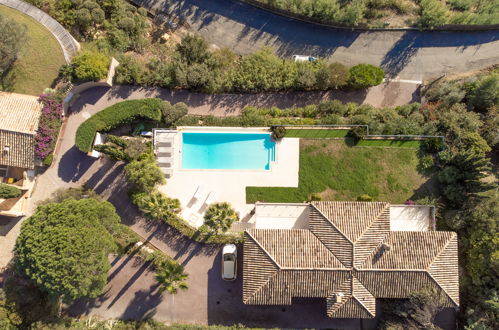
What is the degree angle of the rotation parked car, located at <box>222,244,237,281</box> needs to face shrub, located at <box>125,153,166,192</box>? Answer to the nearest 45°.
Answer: approximately 90° to its left

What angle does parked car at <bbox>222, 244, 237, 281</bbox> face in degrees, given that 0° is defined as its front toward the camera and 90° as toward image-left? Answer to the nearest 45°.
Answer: approximately 180°

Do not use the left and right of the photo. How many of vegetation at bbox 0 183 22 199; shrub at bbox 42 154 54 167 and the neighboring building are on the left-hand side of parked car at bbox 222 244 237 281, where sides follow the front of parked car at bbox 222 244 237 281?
3

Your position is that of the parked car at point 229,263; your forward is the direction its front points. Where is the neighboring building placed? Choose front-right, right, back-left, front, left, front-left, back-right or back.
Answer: left

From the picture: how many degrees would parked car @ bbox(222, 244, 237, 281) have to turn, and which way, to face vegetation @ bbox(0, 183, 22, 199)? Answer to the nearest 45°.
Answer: approximately 90° to its left

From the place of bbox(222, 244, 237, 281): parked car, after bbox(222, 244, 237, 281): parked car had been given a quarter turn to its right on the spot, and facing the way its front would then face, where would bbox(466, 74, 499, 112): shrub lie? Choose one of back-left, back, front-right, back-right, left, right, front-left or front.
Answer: front
